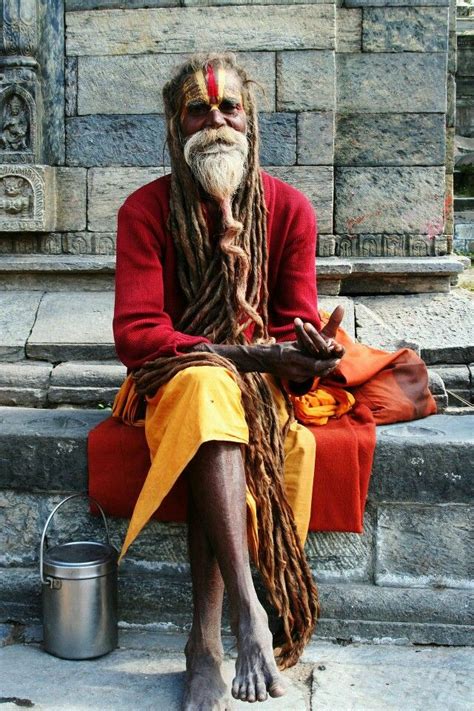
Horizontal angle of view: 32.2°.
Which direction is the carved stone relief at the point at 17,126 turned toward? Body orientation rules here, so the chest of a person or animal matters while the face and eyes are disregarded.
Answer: toward the camera

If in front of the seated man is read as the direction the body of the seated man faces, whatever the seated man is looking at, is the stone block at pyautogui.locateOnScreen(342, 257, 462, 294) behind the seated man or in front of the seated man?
behind

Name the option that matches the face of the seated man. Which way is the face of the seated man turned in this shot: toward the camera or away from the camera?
toward the camera

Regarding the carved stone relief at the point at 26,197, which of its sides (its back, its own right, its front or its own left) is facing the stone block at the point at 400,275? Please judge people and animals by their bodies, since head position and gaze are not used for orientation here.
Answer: left

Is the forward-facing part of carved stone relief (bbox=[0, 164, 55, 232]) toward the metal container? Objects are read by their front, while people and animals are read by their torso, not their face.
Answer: yes

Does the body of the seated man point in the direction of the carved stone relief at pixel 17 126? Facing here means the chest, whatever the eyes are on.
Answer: no

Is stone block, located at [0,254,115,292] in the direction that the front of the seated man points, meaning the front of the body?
no

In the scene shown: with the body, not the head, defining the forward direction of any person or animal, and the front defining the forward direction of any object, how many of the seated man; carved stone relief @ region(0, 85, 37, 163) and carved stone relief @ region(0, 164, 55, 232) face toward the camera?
3

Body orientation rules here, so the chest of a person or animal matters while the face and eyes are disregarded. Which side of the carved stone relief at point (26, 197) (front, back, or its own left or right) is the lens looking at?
front

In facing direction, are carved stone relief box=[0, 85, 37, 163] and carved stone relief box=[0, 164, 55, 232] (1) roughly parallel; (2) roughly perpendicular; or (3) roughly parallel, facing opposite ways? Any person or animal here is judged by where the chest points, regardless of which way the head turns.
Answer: roughly parallel

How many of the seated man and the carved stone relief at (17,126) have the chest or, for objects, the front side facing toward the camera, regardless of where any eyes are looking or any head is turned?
2

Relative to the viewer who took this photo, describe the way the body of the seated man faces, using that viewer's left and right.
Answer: facing the viewer
